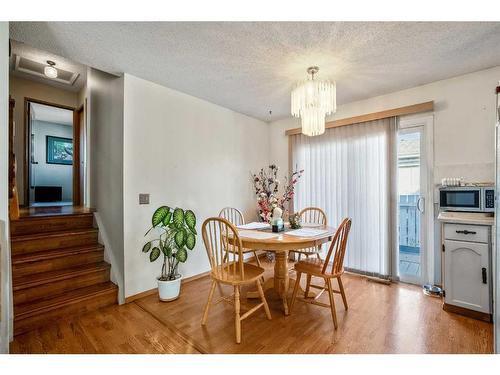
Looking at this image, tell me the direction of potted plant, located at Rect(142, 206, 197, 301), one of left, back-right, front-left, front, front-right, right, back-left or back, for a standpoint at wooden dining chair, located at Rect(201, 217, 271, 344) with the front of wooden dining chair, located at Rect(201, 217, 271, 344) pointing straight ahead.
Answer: left

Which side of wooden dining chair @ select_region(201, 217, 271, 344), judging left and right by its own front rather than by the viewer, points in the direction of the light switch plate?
left

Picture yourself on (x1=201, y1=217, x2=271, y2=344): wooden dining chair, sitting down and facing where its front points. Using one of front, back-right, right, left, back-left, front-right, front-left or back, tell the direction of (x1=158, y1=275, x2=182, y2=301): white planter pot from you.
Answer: left

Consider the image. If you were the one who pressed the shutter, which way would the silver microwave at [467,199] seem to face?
facing the viewer

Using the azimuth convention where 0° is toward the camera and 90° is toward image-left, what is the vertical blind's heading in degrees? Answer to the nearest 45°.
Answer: approximately 45°

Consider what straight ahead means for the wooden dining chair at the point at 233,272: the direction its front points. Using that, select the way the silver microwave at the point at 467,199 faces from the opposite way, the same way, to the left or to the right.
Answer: the opposite way

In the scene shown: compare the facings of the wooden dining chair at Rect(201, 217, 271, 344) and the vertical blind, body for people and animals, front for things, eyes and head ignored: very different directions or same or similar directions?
very different directions

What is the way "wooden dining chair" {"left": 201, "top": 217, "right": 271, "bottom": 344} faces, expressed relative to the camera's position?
facing away from the viewer and to the right of the viewer

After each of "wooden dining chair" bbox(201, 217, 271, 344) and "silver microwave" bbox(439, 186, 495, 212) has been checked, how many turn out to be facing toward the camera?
1

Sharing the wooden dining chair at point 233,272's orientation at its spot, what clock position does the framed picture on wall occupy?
The framed picture on wall is roughly at 9 o'clock from the wooden dining chair.
